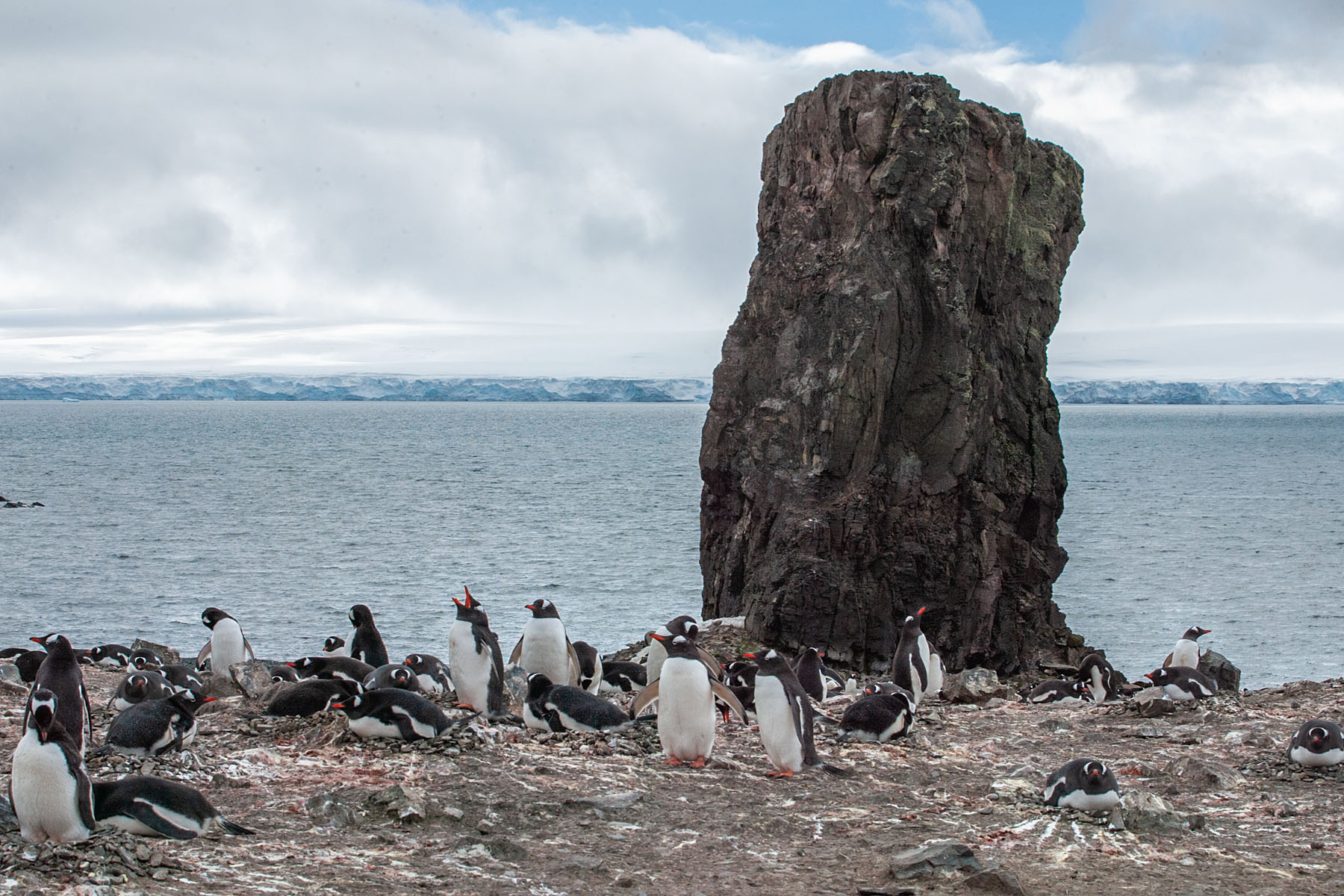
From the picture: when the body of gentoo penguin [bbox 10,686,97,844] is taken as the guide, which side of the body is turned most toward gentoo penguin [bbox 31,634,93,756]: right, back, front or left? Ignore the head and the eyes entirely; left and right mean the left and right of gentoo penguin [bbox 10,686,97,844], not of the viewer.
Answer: back

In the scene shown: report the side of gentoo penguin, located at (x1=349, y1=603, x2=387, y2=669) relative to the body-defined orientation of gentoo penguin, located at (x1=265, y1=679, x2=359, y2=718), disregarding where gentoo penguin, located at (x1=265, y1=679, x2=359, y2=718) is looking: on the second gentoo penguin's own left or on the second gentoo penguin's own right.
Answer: on the second gentoo penguin's own left

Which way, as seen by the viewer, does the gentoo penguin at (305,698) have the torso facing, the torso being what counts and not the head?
to the viewer's right

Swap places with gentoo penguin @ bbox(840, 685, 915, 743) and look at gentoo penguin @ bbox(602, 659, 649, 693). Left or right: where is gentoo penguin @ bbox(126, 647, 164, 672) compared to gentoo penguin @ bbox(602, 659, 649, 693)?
left

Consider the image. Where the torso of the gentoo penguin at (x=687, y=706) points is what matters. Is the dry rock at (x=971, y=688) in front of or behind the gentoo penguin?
behind

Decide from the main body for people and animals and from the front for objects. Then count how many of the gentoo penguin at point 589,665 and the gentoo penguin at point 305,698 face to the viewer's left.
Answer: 0

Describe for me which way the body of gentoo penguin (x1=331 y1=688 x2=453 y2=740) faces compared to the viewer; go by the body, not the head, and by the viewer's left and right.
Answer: facing to the left of the viewer

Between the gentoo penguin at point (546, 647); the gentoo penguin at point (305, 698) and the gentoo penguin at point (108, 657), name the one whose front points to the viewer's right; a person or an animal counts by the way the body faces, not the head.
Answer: the gentoo penguin at point (305, 698)

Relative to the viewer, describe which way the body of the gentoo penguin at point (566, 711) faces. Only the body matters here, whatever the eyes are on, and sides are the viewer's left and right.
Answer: facing to the left of the viewer

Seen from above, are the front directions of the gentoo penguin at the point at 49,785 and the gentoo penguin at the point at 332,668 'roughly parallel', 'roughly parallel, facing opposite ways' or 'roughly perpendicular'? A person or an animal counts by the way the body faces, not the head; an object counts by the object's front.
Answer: roughly perpendicular

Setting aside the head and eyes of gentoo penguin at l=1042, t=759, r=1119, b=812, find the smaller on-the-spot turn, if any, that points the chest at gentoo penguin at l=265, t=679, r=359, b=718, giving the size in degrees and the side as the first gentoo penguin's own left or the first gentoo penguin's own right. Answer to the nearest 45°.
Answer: approximately 135° to the first gentoo penguin's own right
